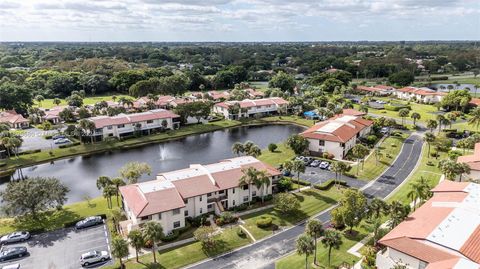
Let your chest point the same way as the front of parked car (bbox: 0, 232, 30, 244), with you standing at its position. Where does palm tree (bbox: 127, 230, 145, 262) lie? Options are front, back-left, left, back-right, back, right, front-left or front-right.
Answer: back-left

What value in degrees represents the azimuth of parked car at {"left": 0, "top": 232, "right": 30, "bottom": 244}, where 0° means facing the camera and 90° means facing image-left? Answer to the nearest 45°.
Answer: approximately 90°

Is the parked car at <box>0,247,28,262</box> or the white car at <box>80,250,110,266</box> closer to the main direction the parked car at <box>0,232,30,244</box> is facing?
the parked car
